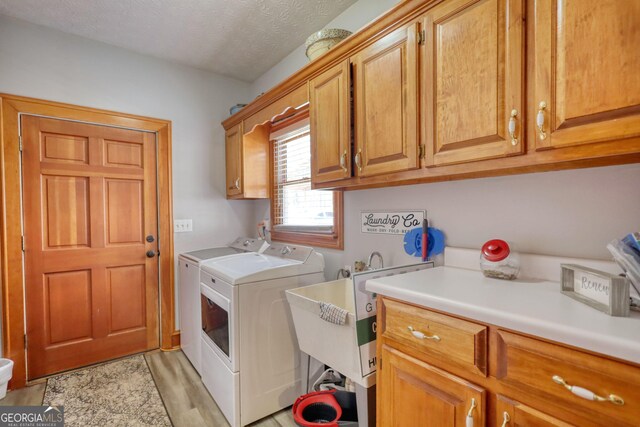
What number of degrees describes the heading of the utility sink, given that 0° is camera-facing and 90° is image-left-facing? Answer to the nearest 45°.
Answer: approximately 45°

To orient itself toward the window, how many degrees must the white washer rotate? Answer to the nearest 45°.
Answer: approximately 135° to its left

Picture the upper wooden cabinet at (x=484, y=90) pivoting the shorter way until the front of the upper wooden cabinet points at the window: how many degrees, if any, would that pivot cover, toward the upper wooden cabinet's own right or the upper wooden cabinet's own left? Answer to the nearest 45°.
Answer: approximately 90° to the upper wooden cabinet's own right

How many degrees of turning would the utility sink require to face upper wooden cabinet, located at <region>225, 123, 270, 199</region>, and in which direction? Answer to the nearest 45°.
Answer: approximately 90° to its right

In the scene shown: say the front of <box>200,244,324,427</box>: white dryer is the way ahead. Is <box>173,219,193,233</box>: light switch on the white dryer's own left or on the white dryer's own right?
on the white dryer's own right

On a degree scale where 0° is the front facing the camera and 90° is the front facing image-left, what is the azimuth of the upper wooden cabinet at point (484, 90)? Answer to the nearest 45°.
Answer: approximately 45°
